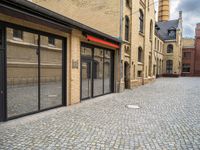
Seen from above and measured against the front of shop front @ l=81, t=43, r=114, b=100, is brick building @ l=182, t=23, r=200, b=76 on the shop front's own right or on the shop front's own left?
on the shop front's own left

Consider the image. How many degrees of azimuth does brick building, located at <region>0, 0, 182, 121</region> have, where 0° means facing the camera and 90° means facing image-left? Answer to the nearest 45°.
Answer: approximately 315°

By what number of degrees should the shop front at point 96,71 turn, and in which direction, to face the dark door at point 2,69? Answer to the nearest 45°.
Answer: approximately 90° to its right

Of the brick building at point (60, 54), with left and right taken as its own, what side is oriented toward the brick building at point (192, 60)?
left

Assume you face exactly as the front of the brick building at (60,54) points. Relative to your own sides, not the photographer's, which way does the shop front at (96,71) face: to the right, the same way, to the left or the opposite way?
the same way

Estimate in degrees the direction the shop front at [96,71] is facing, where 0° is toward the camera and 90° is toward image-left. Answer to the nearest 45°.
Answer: approximately 315°
